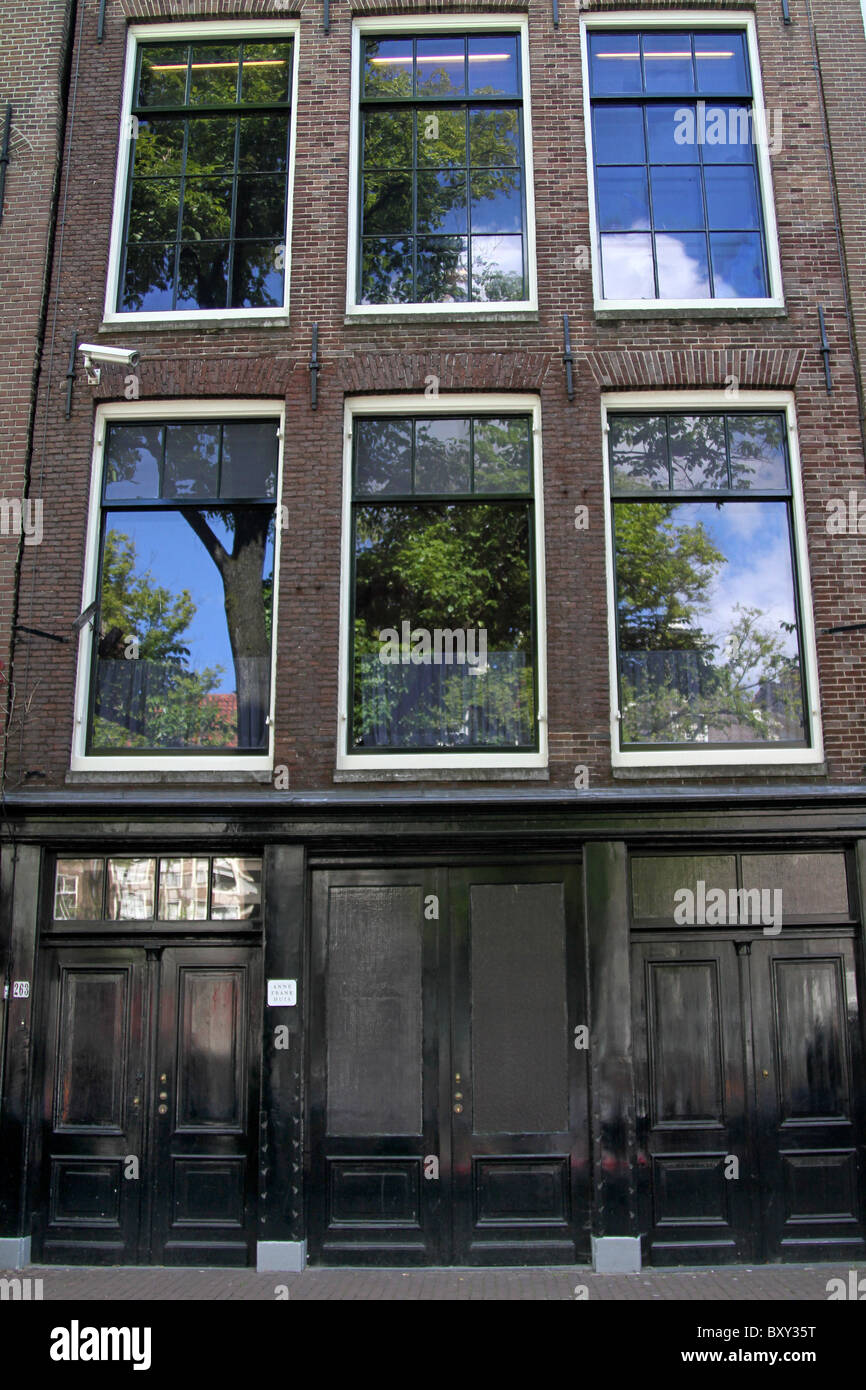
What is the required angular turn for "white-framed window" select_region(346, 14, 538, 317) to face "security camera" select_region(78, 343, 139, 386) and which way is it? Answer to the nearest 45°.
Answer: approximately 90° to its right

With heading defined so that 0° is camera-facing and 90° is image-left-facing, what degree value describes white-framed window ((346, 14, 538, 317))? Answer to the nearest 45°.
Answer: approximately 0°

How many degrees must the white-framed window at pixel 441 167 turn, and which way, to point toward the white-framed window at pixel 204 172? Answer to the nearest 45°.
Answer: approximately 90° to its right

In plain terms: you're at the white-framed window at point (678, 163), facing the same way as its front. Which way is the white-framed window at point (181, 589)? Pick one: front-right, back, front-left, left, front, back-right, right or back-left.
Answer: right

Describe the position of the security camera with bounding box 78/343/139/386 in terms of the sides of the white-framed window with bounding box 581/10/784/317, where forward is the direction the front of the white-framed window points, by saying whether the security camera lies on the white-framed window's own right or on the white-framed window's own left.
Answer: on the white-framed window's own right

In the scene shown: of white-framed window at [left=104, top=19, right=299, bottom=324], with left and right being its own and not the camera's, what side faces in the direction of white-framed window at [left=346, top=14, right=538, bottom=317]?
left
